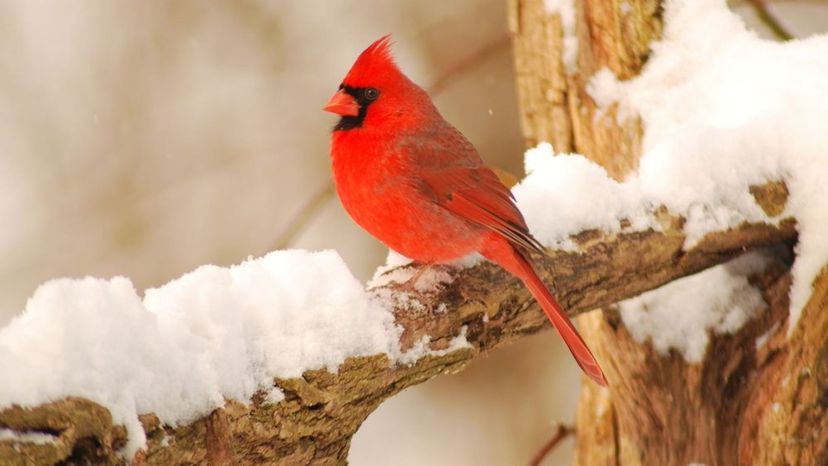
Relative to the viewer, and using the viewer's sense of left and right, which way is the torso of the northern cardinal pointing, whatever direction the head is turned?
facing to the left of the viewer

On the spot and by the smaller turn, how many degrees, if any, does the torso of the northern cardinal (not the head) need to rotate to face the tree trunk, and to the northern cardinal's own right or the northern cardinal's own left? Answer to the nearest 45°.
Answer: approximately 135° to the northern cardinal's own right
